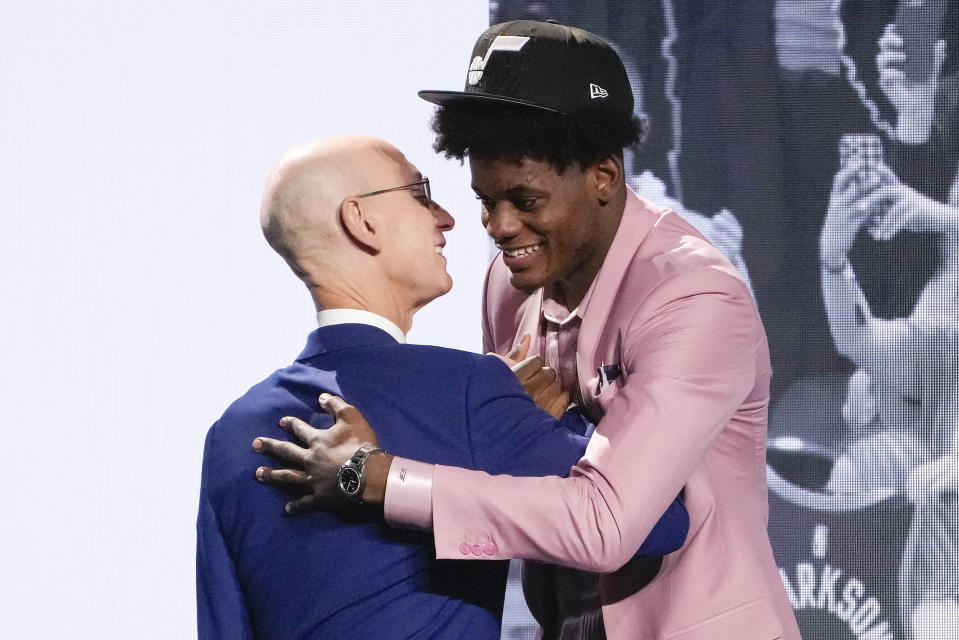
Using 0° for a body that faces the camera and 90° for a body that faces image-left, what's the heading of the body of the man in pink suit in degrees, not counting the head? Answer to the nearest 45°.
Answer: approximately 45°

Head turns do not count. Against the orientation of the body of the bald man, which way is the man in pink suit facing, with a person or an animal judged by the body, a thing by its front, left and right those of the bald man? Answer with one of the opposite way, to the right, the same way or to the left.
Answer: the opposite way

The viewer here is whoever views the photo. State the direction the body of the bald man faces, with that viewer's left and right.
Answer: facing away from the viewer and to the right of the viewer
